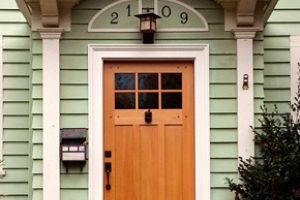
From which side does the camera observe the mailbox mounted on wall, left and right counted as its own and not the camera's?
front

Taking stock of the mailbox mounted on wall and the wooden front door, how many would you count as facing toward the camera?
2

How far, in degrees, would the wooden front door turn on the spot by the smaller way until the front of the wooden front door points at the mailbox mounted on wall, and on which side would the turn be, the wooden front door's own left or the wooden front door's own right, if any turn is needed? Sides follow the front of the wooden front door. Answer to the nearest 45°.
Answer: approximately 90° to the wooden front door's own right

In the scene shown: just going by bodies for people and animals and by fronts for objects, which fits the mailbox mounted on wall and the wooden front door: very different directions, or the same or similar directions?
same or similar directions

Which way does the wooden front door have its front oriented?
toward the camera

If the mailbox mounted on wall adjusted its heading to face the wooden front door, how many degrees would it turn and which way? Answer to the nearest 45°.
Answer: approximately 90° to its left
